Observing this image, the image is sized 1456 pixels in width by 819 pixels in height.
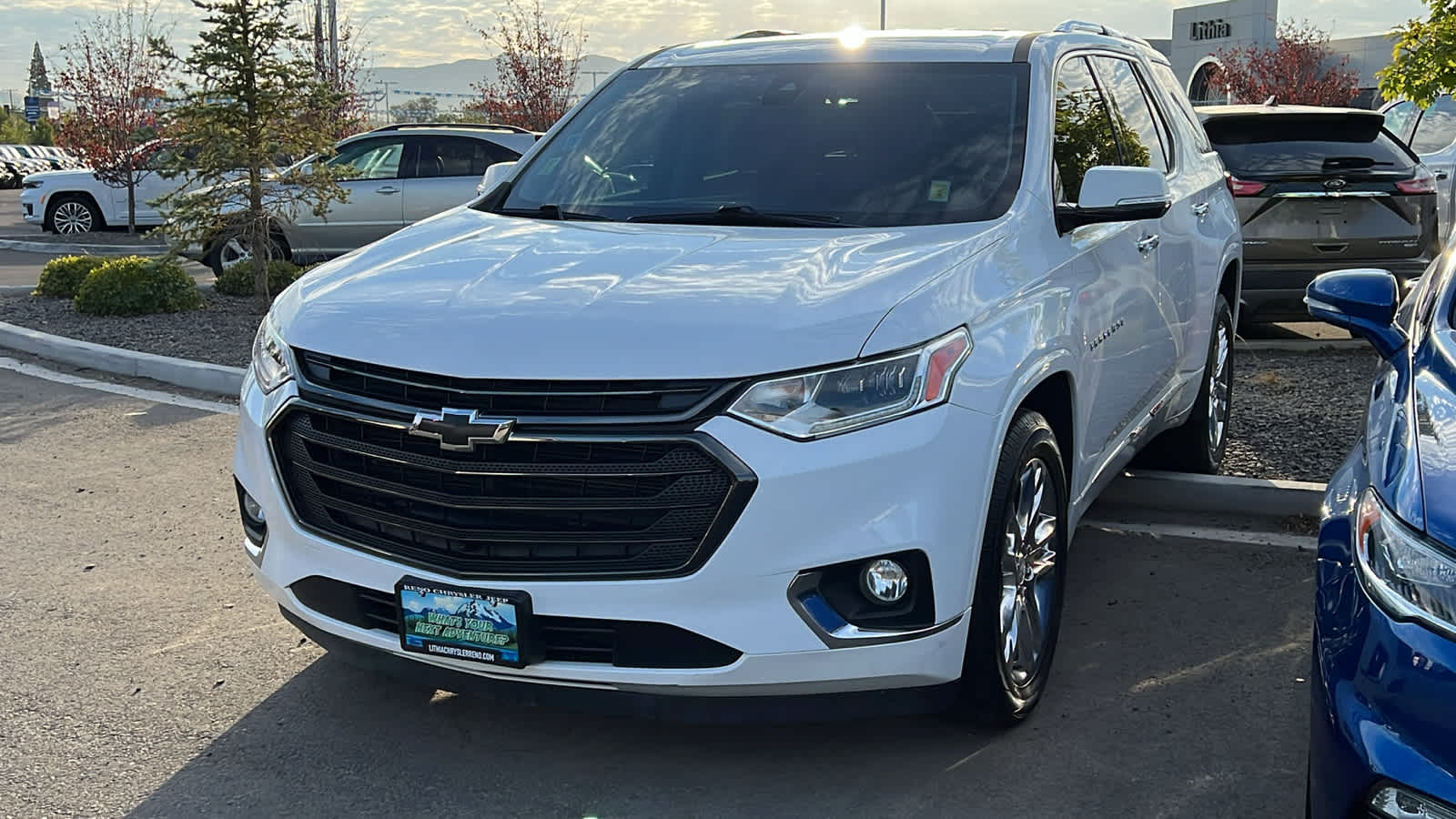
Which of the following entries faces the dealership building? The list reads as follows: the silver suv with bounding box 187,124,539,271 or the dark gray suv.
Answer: the dark gray suv

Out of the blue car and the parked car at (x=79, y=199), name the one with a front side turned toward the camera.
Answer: the blue car

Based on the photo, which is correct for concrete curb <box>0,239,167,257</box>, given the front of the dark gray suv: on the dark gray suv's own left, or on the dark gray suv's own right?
on the dark gray suv's own left

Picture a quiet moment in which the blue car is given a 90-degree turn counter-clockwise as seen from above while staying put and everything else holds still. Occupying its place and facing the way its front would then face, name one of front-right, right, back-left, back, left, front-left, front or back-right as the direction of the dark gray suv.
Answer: left

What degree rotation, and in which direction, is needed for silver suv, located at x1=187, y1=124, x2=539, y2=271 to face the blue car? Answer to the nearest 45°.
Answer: approximately 90° to its left

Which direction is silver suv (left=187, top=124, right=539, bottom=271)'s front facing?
to the viewer's left

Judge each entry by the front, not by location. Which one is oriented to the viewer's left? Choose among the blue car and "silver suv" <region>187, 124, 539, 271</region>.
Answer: the silver suv

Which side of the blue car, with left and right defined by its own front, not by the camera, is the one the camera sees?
front

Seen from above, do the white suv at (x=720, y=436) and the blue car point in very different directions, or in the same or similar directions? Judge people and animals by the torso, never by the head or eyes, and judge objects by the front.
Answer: same or similar directions

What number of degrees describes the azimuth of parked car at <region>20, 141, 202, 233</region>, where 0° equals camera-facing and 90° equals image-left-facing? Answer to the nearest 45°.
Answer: approximately 90°

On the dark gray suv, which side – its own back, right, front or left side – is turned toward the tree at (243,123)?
left

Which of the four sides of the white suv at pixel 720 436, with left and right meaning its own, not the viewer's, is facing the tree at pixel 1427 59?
back

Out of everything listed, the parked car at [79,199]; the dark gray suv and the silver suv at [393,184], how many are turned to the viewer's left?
2

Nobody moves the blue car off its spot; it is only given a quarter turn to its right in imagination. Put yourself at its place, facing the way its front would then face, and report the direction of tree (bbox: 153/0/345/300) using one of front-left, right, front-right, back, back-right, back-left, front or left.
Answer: front-right

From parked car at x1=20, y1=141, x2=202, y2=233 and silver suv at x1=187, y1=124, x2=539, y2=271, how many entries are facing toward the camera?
0

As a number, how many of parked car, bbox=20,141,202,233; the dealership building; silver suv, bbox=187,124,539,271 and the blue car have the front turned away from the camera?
0
